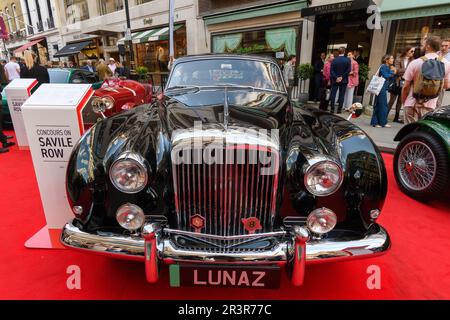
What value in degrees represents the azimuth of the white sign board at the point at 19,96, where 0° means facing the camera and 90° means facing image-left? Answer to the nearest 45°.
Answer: approximately 0°

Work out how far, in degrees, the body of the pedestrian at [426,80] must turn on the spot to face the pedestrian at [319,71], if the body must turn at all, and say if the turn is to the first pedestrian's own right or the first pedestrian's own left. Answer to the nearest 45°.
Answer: approximately 45° to the first pedestrian's own left

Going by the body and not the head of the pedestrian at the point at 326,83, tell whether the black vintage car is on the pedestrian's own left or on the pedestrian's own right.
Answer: on the pedestrian's own right

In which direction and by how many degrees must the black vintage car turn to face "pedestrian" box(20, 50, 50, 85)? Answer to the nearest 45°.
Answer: approximately 135° to its right

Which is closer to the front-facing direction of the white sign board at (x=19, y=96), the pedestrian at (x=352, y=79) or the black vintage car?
the black vintage car

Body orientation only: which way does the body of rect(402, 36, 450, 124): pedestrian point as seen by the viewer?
away from the camera
